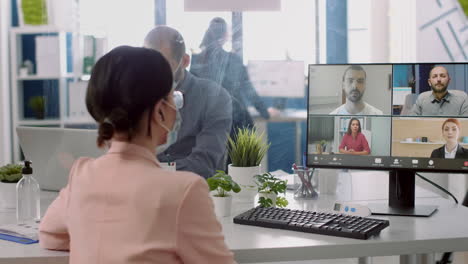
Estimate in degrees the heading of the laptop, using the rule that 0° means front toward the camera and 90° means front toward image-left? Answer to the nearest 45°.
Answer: approximately 180°

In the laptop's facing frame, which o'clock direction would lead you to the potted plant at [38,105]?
The potted plant is roughly at 12 o'clock from the laptop.

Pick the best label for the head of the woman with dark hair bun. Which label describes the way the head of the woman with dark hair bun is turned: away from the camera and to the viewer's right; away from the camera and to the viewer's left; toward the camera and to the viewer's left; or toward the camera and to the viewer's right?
away from the camera and to the viewer's right

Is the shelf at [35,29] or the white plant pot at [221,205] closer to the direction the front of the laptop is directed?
the shelf

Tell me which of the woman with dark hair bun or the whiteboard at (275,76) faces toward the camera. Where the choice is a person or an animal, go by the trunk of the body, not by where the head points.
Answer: the whiteboard

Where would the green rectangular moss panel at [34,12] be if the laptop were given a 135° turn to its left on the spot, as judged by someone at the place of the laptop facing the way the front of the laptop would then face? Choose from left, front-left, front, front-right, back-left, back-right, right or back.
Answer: back-right

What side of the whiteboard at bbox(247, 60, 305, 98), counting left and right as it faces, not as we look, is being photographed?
front

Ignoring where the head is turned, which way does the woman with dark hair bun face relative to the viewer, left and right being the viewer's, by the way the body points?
facing away from the viewer and to the right of the viewer

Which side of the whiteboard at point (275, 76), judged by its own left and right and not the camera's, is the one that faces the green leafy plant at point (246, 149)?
front

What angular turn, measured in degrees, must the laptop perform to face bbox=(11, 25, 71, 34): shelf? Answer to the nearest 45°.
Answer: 0° — it already faces it

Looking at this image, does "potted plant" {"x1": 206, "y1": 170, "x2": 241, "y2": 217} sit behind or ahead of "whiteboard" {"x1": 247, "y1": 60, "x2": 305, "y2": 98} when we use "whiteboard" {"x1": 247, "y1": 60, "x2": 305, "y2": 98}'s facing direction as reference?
ahead

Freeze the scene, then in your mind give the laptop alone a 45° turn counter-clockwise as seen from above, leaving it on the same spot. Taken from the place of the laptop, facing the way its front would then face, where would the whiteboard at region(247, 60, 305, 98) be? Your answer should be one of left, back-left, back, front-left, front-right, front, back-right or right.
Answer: right

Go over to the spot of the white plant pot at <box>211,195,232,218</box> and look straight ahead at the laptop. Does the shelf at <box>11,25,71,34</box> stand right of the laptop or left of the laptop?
right

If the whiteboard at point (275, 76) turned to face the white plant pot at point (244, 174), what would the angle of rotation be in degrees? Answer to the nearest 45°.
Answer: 0° — it already faces it

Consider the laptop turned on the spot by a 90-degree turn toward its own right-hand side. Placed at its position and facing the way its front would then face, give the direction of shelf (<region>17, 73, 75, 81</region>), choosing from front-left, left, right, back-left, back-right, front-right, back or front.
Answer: left

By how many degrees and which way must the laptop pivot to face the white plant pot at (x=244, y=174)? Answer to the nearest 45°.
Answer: approximately 90° to its right

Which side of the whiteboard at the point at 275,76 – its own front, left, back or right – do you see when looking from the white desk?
front
